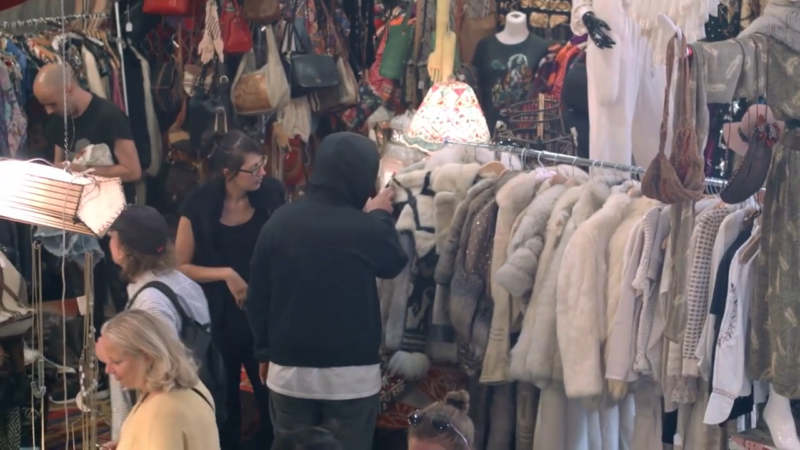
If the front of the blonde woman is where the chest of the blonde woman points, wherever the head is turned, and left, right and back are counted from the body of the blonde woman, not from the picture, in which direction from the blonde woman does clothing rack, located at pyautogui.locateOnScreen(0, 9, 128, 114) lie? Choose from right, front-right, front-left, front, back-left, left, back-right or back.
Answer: right

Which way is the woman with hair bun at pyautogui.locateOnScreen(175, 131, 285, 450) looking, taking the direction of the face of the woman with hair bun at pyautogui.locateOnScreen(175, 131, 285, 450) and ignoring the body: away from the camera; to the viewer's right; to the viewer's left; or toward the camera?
to the viewer's right

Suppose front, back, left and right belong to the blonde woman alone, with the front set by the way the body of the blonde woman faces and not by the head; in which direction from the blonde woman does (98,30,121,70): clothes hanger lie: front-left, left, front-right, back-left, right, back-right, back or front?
right

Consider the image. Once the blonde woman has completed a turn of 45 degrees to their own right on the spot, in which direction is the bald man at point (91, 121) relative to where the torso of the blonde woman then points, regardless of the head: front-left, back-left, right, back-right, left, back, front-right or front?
front-right

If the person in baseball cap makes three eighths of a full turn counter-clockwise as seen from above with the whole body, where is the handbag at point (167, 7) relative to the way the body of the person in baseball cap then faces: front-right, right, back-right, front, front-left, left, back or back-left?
back

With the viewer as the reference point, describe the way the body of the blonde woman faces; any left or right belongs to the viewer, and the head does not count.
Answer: facing to the left of the viewer

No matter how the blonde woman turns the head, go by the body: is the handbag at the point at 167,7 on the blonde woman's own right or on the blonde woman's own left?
on the blonde woman's own right

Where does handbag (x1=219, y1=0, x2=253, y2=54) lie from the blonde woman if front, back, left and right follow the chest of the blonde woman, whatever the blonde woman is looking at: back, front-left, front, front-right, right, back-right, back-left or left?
right

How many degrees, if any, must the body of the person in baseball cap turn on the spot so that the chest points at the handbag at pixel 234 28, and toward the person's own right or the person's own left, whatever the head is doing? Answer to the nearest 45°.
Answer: approximately 45° to the person's own right

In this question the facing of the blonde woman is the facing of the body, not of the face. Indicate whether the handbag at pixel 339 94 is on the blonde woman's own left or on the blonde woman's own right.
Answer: on the blonde woman's own right
